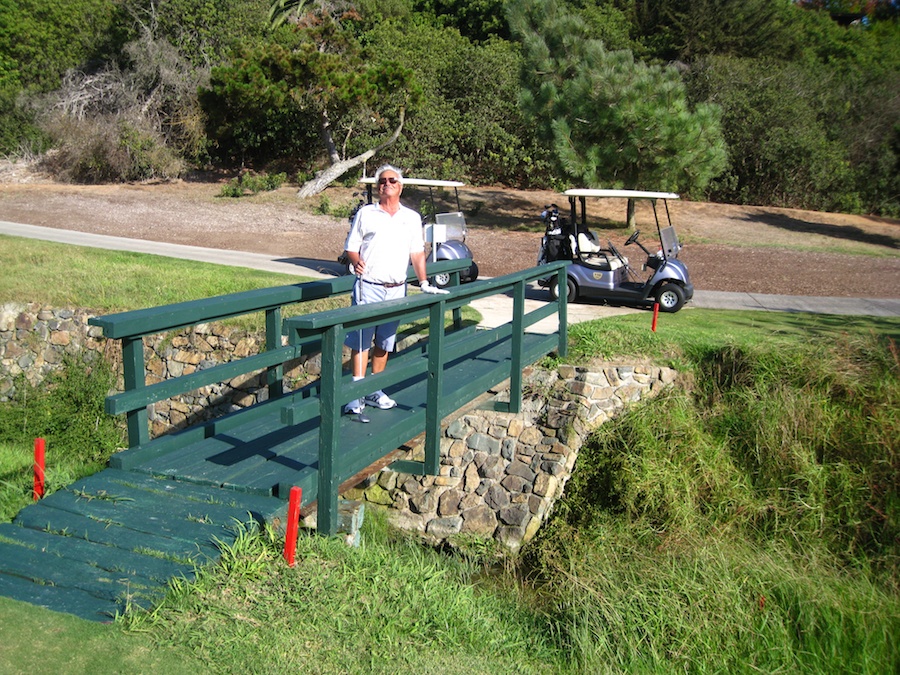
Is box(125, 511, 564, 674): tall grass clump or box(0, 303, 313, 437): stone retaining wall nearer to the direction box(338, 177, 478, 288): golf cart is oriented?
the tall grass clump

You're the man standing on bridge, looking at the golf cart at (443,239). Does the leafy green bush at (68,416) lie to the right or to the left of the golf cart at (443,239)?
left

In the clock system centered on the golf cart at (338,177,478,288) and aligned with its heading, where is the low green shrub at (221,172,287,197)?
The low green shrub is roughly at 7 o'clock from the golf cart.

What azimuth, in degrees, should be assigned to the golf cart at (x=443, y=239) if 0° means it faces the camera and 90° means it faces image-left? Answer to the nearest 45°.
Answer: approximately 315°

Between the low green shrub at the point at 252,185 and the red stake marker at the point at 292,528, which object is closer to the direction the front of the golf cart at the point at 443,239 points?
the red stake marker

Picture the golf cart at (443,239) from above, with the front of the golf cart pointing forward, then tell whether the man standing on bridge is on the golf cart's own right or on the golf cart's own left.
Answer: on the golf cart's own right

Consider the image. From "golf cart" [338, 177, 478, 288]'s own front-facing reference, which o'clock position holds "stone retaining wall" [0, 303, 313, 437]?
The stone retaining wall is roughly at 3 o'clock from the golf cart.

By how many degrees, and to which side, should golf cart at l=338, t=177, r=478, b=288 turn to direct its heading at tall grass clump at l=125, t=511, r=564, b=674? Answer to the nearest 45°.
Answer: approximately 45° to its right

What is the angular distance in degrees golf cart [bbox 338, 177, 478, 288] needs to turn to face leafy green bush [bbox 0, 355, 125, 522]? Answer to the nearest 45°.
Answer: approximately 90° to its right

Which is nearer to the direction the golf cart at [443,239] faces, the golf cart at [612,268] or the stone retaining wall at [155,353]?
the golf cart
